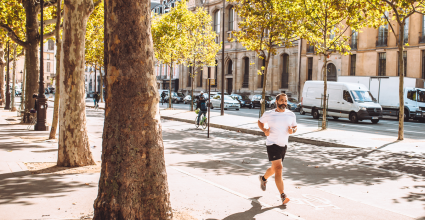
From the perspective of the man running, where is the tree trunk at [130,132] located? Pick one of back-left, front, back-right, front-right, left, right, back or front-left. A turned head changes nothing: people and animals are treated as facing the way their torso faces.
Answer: right

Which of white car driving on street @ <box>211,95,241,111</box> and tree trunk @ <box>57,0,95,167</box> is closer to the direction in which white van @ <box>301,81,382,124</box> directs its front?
the tree trunk

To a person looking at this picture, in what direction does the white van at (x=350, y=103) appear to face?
facing the viewer and to the right of the viewer

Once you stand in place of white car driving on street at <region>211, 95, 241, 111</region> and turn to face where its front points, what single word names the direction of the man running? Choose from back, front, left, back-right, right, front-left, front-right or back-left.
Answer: front-right

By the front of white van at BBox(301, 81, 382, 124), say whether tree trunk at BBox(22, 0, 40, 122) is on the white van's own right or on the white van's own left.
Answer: on the white van's own right

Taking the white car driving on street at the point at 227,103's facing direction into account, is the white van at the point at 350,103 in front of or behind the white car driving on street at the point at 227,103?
in front

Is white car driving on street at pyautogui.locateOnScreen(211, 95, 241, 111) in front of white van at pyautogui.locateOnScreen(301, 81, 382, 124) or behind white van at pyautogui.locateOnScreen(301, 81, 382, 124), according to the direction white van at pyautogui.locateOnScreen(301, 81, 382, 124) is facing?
behind

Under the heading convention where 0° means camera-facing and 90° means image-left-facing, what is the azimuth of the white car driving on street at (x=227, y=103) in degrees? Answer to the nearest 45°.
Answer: approximately 315°
